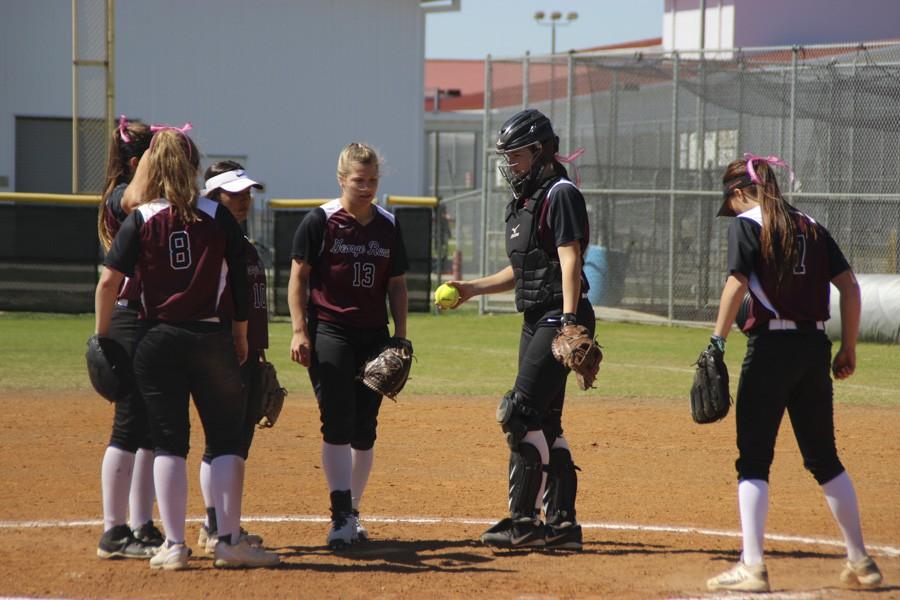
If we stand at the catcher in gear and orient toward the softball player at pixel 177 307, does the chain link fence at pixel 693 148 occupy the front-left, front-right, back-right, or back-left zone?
back-right

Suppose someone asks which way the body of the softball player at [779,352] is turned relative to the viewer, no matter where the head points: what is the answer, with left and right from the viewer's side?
facing away from the viewer and to the left of the viewer

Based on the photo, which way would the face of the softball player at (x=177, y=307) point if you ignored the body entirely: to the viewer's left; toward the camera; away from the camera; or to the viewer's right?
away from the camera

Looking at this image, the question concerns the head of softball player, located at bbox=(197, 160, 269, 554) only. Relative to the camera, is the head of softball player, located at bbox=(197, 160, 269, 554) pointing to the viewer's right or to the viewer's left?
to the viewer's right

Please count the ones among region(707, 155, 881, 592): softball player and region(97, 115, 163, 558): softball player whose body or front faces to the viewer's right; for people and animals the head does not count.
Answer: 1

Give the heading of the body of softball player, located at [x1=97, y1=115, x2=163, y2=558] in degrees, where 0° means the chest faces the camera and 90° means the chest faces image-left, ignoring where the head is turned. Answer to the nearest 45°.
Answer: approximately 270°

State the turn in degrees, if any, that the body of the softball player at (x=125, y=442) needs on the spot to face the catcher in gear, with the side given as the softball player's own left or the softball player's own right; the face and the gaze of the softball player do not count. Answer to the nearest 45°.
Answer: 0° — they already face them

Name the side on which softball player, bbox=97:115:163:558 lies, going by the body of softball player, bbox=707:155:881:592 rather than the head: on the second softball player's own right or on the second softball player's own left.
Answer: on the second softball player's own left

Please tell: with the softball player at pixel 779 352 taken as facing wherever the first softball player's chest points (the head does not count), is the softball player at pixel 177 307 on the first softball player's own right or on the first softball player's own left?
on the first softball player's own left

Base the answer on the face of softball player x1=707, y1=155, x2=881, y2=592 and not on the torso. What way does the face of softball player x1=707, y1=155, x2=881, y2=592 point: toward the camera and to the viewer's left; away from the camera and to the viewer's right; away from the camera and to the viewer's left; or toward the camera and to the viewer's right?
away from the camera and to the viewer's left
